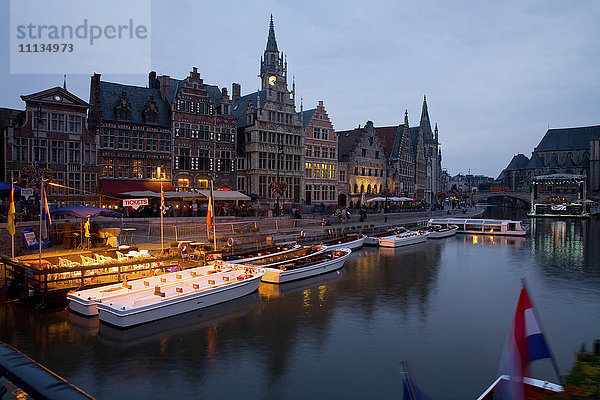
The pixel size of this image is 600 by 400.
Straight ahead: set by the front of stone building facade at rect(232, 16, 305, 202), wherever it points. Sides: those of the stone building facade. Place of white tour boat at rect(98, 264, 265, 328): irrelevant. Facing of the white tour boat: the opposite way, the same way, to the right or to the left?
to the left

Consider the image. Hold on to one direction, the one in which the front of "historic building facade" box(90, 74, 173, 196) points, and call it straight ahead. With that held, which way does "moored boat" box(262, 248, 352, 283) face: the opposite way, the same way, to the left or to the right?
to the left

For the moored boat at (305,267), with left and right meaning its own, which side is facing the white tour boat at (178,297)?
back

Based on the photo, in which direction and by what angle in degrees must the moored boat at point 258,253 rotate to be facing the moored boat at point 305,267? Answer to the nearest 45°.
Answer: approximately 90° to its right

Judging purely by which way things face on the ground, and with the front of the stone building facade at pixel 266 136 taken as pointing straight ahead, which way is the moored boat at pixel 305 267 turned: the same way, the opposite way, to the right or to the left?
to the left

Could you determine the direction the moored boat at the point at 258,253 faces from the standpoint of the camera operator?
facing away from the viewer and to the right of the viewer

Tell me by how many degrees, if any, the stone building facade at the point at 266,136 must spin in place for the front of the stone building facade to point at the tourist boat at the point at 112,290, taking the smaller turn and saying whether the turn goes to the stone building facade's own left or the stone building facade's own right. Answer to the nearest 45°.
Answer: approximately 45° to the stone building facade's own right

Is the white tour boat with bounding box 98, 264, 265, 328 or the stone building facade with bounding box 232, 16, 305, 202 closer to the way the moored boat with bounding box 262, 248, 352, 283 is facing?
the stone building facade

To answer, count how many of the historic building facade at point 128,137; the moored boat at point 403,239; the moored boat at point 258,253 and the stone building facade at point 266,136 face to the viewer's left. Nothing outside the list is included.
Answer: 0

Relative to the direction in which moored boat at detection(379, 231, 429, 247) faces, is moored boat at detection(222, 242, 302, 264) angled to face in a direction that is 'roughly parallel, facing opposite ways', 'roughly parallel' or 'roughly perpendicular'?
roughly parallel

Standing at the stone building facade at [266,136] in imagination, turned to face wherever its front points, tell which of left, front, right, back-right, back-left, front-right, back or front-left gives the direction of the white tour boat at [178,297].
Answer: front-right

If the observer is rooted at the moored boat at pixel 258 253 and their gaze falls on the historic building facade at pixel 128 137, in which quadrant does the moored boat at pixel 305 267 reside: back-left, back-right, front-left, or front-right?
back-right

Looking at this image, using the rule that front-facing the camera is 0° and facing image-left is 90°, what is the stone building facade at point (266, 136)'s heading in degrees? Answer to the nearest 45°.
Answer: approximately 315°

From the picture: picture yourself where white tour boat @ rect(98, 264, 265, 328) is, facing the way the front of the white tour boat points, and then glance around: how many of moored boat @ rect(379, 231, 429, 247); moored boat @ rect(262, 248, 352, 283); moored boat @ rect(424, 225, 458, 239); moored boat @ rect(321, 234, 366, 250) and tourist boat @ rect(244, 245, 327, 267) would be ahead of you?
5

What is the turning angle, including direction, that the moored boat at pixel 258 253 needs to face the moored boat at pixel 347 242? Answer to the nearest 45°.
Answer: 0° — it already faces it

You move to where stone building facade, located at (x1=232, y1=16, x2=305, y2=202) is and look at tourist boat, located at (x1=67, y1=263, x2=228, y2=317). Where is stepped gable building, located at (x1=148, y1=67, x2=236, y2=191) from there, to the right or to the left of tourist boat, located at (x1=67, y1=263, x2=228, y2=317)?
right

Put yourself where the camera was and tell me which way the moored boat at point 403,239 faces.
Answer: facing away from the viewer and to the right of the viewer

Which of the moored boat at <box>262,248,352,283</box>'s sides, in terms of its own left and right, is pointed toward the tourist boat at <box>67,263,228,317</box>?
back

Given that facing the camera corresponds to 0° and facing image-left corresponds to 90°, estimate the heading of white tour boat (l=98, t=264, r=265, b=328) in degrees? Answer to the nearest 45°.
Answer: approximately 225°

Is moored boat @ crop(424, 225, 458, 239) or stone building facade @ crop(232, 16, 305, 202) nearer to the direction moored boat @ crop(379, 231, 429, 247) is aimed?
the moored boat

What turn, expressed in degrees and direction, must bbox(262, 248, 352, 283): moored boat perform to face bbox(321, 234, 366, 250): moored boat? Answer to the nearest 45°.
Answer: approximately 45° to its left
